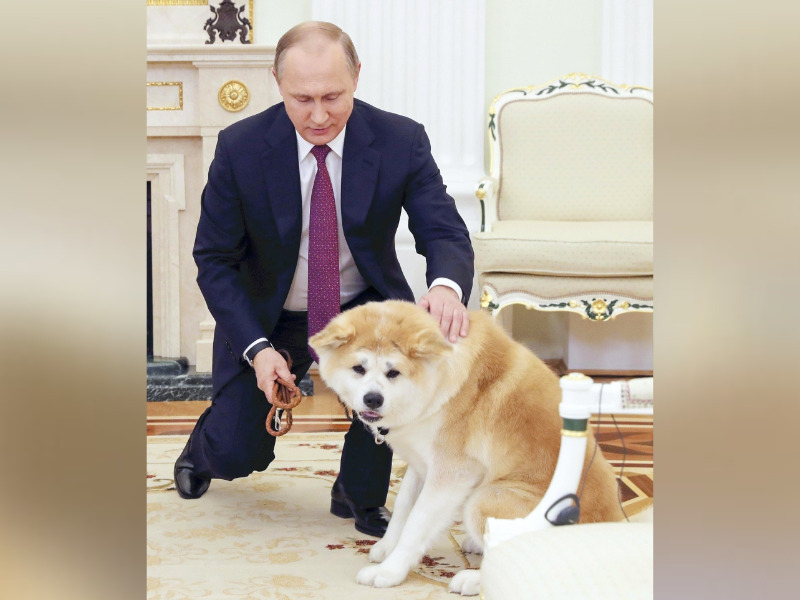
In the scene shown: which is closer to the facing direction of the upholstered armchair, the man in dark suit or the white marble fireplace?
the man in dark suit

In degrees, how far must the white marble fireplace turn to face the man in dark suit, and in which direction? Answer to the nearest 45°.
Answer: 0° — it already faces them

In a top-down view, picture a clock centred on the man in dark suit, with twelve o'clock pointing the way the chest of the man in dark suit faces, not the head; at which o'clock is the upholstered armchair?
The upholstered armchair is roughly at 7 o'clock from the man in dark suit.

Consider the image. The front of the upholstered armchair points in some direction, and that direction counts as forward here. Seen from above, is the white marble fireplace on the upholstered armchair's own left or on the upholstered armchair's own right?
on the upholstered armchair's own right

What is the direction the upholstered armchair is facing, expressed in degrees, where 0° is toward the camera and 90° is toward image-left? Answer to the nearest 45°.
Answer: approximately 0°

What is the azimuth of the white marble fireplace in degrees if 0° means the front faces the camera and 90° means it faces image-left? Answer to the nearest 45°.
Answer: approximately 0°

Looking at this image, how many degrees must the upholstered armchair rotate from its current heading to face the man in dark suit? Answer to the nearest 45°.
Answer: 0° — it already faces them
